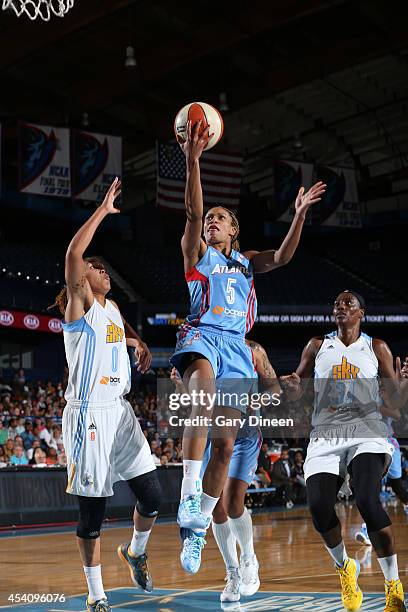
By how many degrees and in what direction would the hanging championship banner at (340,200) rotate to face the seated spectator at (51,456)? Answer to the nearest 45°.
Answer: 0° — it already faces them

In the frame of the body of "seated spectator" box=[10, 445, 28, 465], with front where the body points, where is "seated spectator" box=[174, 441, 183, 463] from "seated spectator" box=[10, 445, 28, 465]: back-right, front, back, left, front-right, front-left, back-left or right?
back-left

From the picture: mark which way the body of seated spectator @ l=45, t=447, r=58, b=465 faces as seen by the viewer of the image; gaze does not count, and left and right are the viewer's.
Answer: facing the viewer and to the right of the viewer

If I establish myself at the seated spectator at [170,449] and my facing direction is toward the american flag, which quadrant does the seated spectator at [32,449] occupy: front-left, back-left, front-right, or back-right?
back-left

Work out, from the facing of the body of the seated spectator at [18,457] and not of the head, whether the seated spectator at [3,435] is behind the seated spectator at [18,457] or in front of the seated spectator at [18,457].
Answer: behind

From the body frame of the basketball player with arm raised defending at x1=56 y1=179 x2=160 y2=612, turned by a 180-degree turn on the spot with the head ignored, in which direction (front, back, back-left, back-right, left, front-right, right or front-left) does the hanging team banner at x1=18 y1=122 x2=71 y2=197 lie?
front-right

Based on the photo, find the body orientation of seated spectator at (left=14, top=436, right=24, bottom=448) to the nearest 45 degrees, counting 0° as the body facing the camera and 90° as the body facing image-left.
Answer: approximately 0°

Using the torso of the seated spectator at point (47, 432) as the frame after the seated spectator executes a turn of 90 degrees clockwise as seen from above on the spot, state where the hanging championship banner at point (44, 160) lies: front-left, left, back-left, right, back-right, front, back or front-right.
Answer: back-right

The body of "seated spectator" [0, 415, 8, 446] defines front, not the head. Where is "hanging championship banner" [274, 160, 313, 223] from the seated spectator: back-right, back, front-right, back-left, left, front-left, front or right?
back-left
